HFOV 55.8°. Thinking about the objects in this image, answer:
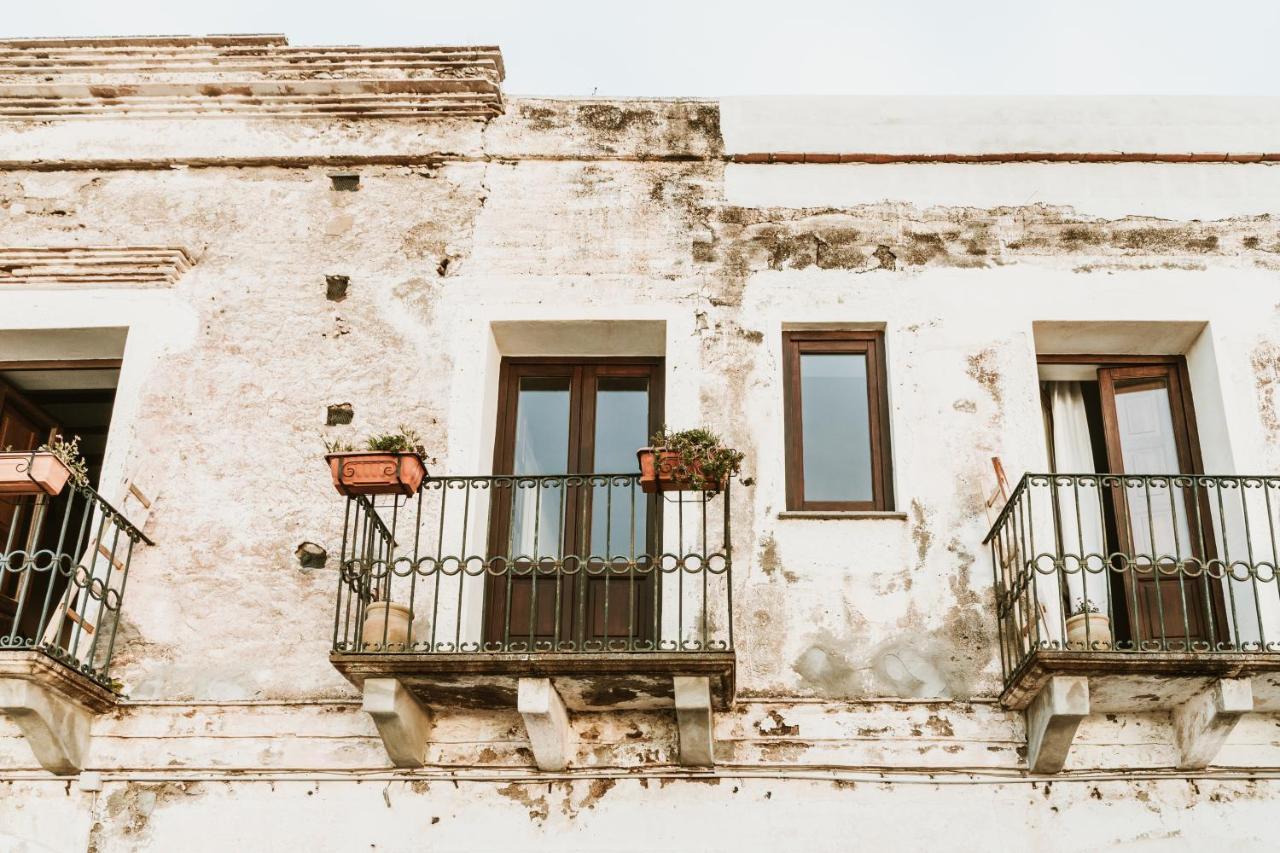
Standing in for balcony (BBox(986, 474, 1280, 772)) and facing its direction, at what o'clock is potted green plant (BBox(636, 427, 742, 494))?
The potted green plant is roughly at 2 o'clock from the balcony.

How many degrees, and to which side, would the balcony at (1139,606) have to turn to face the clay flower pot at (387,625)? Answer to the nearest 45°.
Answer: approximately 90° to its right

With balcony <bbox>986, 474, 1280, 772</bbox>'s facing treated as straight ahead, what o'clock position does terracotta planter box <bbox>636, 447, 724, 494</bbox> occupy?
The terracotta planter box is roughly at 2 o'clock from the balcony.

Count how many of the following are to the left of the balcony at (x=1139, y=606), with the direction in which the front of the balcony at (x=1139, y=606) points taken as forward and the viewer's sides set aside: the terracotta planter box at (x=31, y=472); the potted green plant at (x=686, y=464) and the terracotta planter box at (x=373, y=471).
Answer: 0

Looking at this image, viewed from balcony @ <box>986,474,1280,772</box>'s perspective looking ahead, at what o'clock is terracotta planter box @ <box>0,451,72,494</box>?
The terracotta planter box is roughly at 2 o'clock from the balcony.

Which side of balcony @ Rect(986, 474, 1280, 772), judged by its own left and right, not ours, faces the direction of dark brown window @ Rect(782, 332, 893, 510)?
right

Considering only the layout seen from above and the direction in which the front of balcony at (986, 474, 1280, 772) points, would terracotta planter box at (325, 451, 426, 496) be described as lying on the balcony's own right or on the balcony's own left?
on the balcony's own right

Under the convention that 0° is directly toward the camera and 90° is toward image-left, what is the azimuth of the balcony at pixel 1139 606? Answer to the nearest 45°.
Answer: approximately 0°

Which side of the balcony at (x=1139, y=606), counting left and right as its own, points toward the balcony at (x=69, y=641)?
right

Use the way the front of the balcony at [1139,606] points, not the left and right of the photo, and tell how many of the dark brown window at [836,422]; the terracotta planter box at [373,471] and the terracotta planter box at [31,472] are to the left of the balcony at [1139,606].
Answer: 0
